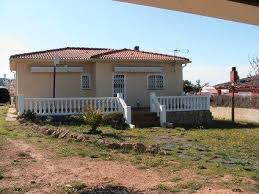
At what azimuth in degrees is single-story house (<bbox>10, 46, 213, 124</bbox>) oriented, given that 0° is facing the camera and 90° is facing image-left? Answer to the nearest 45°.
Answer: approximately 0°

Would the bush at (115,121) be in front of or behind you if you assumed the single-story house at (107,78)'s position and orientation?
in front

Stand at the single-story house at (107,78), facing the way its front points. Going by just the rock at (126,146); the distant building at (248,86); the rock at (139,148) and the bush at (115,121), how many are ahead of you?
3

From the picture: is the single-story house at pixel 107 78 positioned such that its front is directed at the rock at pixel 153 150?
yes

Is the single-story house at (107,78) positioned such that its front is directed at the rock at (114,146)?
yes

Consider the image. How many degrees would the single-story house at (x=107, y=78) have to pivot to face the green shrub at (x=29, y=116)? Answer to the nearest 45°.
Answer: approximately 45° to its right

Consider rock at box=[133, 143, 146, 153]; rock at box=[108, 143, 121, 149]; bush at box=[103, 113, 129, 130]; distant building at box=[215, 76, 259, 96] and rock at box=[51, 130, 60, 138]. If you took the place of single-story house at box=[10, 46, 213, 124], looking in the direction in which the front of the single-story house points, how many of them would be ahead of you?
4

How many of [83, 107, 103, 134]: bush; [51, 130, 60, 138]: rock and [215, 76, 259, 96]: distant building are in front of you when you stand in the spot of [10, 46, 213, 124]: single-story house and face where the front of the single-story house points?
2

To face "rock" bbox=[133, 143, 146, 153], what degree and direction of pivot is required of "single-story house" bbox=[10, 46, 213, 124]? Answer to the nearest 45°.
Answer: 0° — it already faces it

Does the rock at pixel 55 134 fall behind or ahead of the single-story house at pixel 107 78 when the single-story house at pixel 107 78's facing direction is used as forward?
ahead

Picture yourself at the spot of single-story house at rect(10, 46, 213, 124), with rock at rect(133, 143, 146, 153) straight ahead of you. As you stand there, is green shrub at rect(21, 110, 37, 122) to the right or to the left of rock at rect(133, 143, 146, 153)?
right

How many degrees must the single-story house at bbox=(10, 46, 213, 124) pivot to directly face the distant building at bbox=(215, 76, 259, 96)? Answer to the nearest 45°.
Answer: approximately 135° to its left
